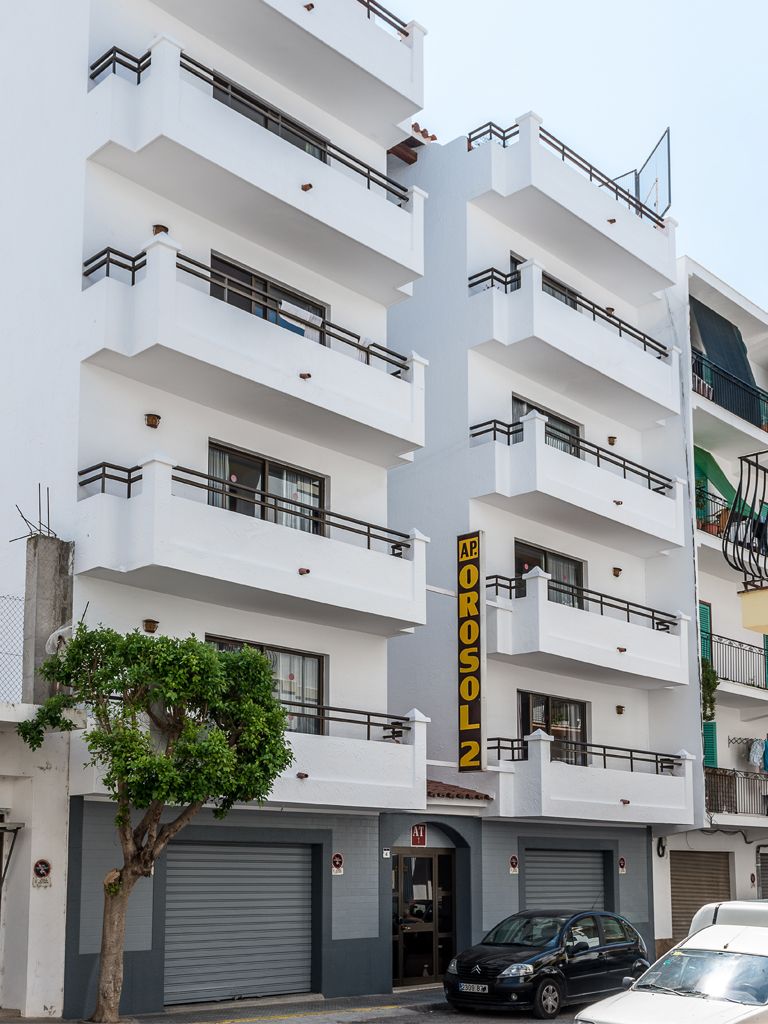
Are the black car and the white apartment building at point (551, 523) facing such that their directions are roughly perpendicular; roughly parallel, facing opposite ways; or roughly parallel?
roughly perpendicular

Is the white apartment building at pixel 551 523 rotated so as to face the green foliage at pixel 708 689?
no

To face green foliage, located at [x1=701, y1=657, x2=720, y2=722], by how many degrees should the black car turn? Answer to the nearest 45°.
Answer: approximately 135° to its right

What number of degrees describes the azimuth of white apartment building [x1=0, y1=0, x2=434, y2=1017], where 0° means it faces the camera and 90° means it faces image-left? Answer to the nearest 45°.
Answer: approximately 315°

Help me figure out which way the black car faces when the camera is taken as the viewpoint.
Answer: facing the viewer and to the left of the viewer

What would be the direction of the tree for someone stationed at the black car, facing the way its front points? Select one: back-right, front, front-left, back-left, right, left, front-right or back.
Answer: front

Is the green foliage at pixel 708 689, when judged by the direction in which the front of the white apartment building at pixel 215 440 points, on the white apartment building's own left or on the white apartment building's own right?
on the white apartment building's own left

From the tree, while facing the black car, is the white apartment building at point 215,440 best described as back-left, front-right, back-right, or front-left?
front-left

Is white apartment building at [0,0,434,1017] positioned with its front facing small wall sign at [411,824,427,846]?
no

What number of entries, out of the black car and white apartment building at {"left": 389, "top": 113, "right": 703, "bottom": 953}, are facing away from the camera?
0

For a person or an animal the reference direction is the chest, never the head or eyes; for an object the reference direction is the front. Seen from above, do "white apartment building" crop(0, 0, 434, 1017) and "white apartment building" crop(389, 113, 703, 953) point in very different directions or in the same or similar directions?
same or similar directions

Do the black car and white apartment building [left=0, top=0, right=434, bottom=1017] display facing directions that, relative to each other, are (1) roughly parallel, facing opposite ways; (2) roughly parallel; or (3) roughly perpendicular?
roughly perpendicular

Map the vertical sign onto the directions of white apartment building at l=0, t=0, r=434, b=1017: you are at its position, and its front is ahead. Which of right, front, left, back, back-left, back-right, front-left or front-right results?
left
